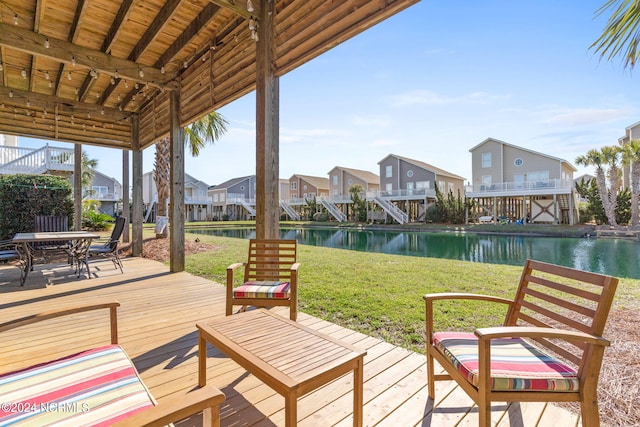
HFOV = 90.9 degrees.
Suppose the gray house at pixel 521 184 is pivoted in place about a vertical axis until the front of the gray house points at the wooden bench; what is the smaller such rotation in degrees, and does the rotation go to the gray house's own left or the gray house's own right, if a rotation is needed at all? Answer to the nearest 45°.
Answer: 0° — it already faces it

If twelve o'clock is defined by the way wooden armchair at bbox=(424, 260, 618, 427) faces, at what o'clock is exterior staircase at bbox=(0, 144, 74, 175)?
The exterior staircase is roughly at 2 o'clock from the wooden armchair.

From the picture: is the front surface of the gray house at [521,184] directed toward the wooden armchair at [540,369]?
yes

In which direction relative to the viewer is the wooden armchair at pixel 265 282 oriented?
toward the camera

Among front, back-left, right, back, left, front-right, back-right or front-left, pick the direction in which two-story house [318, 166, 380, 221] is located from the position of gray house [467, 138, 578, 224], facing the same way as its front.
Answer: right

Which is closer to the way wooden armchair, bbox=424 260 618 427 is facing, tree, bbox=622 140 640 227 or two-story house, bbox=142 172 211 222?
the two-story house

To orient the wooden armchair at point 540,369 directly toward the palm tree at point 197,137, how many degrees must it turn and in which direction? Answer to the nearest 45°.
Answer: approximately 90° to its right

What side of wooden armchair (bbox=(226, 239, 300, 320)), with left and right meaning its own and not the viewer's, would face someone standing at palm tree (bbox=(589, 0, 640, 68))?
left

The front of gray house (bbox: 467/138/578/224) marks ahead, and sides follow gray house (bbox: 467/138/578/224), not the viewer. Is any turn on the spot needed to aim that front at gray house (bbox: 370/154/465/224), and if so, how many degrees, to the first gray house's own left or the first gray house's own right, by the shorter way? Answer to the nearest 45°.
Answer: approximately 90° to the first gray house's own right

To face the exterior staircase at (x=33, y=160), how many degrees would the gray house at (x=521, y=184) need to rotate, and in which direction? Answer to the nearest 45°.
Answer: approximately 45° to its right

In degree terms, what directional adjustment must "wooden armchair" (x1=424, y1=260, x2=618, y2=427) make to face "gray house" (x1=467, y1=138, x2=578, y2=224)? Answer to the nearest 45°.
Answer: approximately 135° to its right

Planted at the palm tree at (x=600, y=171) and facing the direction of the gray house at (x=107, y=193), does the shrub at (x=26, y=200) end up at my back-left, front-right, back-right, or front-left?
front-left

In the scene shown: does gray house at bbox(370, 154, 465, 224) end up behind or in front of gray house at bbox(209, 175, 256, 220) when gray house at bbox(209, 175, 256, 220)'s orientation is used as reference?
in front

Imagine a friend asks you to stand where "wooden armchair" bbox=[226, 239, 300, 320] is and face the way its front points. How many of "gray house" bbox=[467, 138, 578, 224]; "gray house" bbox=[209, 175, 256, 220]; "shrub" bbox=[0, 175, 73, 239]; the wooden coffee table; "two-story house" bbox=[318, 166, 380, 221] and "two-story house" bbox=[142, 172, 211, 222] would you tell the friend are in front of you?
1

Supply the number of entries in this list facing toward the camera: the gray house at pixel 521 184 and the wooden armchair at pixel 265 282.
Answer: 2

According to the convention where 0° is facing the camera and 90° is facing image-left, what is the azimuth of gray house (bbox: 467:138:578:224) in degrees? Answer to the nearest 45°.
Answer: approximately 0°

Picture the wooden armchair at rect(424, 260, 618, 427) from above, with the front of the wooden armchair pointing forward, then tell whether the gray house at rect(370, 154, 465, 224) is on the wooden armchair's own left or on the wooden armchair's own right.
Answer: on the wooden armchair's own right
